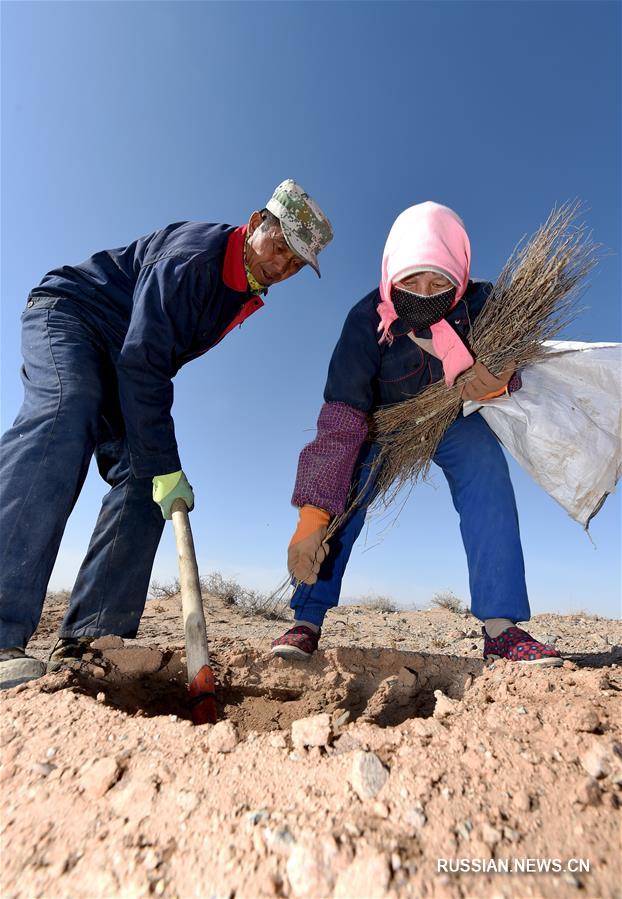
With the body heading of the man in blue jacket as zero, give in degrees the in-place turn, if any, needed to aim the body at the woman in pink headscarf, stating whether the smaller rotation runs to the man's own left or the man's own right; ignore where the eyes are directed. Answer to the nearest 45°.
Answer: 0° — they already face them

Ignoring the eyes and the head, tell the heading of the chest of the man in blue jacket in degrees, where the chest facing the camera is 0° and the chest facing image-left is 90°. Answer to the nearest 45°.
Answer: approximately 270°

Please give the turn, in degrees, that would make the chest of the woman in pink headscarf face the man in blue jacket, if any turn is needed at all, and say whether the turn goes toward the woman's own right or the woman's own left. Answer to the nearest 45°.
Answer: approximately 90° to the woman's own right

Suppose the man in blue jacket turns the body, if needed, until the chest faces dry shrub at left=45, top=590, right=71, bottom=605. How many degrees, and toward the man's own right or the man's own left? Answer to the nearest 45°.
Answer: approximately 90° to the man's own left

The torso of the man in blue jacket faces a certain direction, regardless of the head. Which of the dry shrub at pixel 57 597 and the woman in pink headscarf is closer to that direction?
the woman in pink headscarf

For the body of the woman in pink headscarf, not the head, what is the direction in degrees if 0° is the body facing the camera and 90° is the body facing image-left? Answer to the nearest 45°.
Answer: approximately 0°
